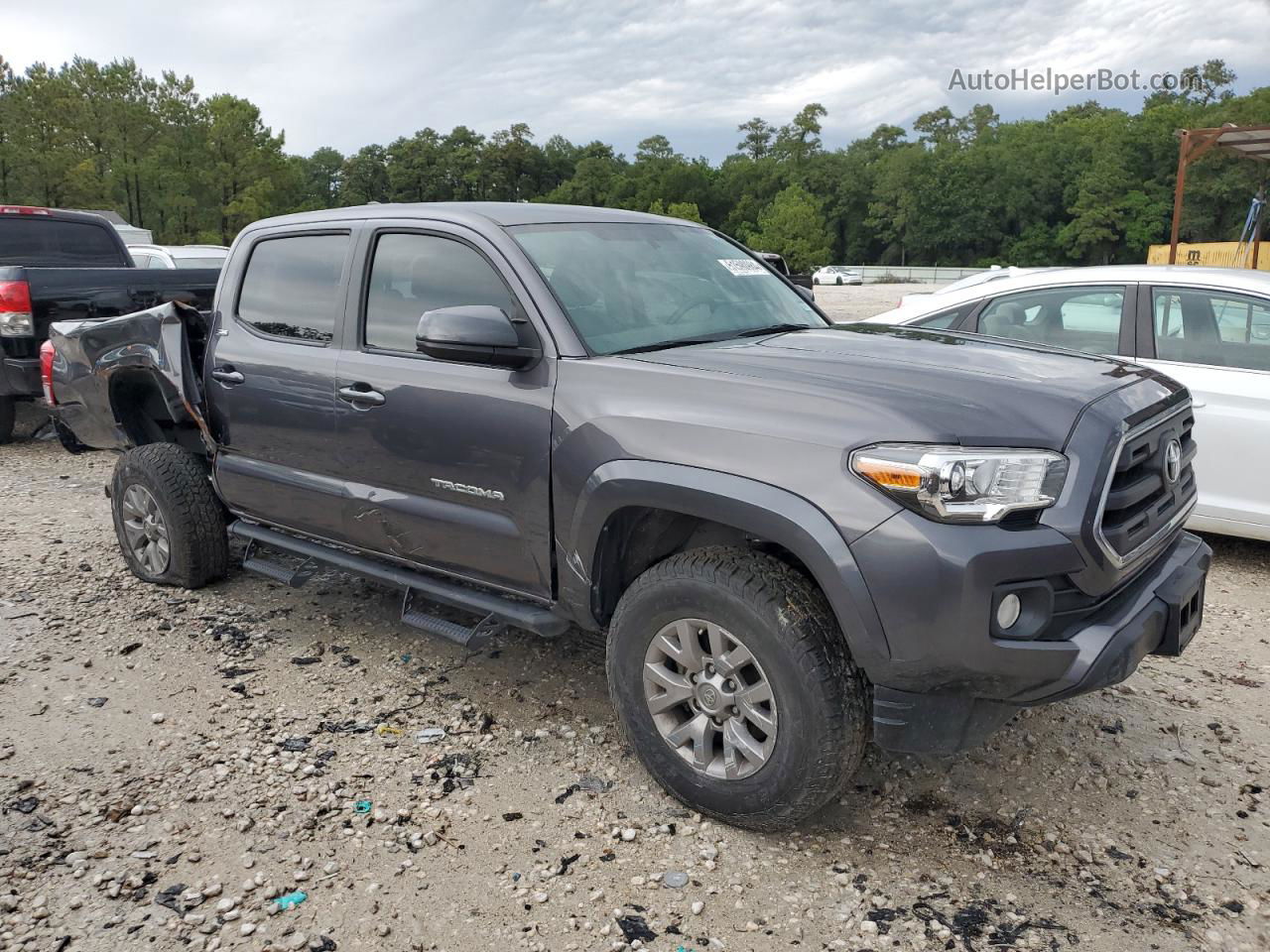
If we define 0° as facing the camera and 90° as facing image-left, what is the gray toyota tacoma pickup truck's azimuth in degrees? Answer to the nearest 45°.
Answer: approximately 315°

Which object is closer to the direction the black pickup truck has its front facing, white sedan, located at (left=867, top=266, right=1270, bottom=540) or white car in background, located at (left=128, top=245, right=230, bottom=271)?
the white car in background

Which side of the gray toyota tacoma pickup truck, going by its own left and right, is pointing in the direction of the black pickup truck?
back

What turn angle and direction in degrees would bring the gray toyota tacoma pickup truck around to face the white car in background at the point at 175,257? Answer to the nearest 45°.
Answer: approximately 180°

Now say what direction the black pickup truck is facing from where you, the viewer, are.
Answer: facing away from the viewer and to the left of the viewer

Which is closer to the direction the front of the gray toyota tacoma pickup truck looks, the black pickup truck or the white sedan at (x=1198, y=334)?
the white sedan

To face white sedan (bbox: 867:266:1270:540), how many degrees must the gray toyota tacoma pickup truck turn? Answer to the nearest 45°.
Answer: approximately 90° to its left
